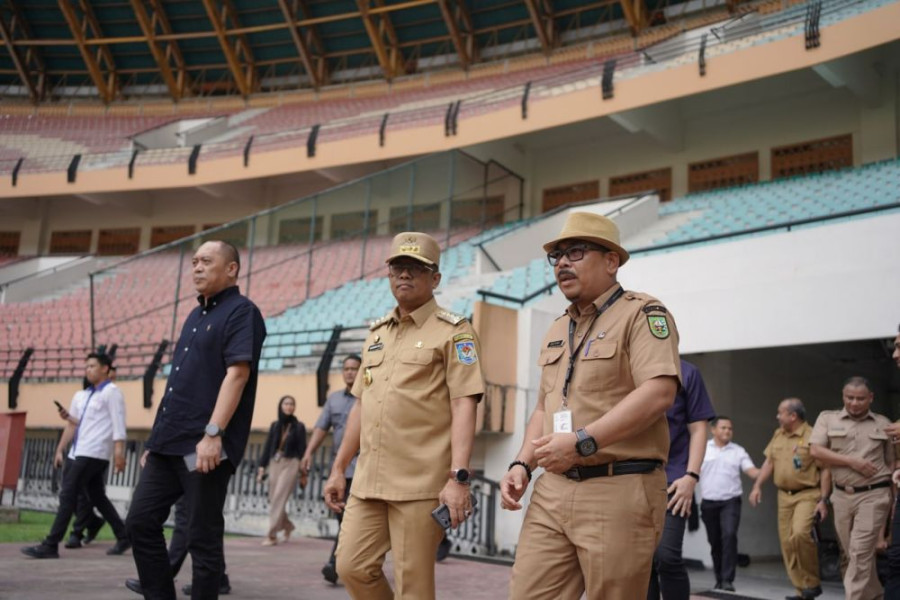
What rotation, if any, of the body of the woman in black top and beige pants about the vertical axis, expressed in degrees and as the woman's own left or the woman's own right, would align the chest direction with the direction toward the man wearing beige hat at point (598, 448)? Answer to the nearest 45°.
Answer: approximately 45° to the woman's own left

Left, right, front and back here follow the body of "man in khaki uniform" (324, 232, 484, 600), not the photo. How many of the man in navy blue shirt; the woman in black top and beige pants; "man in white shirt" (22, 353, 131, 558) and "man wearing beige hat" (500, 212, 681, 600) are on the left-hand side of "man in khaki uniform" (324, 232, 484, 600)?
1

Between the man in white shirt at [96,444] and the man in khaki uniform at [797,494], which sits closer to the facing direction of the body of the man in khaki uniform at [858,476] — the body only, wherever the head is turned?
the man in white shirt

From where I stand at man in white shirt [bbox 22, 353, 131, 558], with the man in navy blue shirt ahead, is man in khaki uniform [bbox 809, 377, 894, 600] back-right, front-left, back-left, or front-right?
front-left

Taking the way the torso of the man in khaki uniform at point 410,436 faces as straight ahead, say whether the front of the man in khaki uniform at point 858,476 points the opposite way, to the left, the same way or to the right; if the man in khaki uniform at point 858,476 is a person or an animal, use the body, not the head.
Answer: the same way

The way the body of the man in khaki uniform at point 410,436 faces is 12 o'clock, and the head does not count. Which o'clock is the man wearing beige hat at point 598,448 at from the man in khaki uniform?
The man wearing beige hat is roughly at 9 o'clock from the man in khaki uniform.

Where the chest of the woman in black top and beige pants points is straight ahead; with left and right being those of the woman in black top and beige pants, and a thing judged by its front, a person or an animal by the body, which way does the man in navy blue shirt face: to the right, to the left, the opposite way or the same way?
the same way

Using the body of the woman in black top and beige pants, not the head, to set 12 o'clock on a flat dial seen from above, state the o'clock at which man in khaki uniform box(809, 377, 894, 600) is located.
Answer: The man in khaki uniform is roughly at 9 o'clock from the woman in black top and beige pants.

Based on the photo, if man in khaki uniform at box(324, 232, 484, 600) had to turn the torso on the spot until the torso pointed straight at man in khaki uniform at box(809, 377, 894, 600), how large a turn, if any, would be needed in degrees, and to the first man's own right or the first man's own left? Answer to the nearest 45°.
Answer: approximately 180°

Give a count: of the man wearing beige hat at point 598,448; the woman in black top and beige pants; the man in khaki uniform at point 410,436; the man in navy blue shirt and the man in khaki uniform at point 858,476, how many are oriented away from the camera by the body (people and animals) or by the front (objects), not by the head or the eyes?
0

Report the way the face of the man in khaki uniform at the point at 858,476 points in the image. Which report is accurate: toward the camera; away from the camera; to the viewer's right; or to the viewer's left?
toward the camera

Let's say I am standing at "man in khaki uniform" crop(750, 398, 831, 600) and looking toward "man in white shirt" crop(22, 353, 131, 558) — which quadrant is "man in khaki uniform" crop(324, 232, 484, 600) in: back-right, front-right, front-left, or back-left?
front-left

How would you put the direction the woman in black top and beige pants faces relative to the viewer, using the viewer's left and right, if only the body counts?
facing the viewer and to the left of the viewer

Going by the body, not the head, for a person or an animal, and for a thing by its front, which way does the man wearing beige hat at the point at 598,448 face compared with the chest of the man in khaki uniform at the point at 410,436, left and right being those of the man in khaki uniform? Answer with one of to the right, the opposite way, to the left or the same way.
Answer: the same way

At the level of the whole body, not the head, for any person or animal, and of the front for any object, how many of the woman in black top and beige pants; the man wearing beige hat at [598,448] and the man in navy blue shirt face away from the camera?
0

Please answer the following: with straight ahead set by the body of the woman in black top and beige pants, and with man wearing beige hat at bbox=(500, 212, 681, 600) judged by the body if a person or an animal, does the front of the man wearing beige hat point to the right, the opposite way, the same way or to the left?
the same way

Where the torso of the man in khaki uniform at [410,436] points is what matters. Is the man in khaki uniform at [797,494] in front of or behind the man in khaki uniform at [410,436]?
behind

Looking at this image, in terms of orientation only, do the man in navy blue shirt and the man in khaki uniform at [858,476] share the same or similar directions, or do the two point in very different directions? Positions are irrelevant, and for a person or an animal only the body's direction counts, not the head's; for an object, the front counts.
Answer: same or similar directions

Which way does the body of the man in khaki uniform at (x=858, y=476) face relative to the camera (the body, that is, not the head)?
toward the camera
